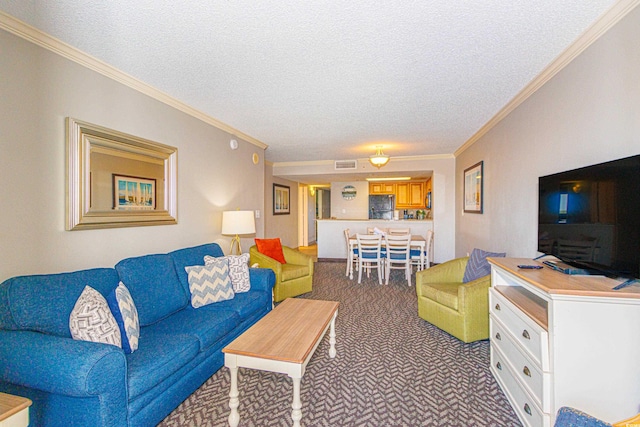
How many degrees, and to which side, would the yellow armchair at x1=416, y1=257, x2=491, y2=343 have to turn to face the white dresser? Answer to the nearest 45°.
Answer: approximately 90° to its left

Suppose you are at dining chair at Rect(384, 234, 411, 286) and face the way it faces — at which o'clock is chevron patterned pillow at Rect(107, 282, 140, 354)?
The chevron patterned pillow is roughly at 7 o'clock from the dining chair.

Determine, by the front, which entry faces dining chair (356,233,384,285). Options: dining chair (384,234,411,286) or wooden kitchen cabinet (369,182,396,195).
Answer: the wooden kitchen cabinet

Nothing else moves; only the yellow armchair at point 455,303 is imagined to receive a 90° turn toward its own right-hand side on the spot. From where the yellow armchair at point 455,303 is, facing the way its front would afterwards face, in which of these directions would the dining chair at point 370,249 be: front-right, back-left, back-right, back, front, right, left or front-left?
front

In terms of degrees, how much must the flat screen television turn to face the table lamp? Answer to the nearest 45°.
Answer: approximately 45° to its right

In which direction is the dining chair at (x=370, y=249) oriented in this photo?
away from the camera

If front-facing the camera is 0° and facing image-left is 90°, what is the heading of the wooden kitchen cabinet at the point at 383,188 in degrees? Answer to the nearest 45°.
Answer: approximately 0°

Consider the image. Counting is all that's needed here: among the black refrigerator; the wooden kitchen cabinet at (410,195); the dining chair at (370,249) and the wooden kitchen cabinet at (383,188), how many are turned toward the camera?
3

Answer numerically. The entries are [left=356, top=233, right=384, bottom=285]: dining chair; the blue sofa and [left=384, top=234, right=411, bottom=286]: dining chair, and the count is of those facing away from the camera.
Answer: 2

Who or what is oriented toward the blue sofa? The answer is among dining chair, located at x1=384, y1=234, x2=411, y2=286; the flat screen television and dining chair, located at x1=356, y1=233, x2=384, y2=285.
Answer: the flat screen television

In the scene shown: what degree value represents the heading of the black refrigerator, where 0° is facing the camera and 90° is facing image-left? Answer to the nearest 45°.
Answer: approximately 0°

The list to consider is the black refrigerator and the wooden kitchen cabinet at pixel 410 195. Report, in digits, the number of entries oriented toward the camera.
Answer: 2
